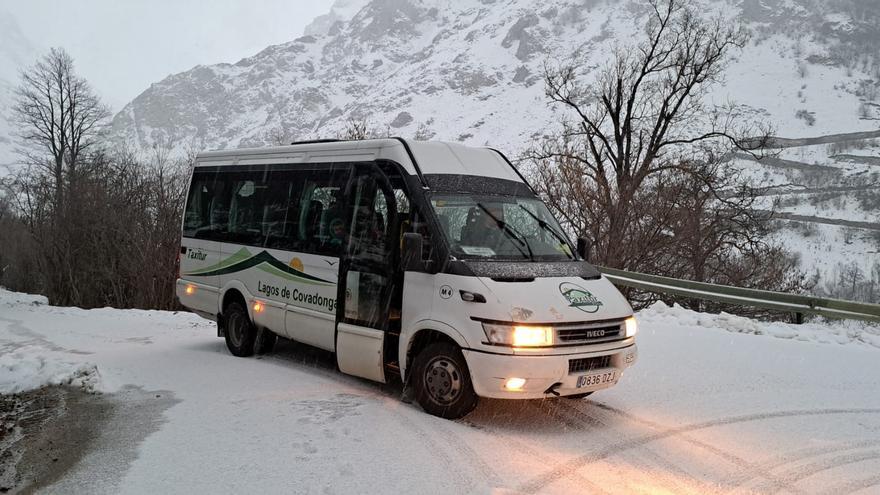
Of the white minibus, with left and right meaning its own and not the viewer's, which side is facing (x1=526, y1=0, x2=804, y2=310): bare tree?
left

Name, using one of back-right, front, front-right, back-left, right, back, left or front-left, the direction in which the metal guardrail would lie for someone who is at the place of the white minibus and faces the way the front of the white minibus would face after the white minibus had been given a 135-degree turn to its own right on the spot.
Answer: back-right

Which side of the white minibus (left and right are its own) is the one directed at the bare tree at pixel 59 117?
back

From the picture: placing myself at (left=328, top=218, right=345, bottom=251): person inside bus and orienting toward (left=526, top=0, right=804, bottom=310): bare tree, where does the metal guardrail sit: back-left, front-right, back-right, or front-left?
front-right

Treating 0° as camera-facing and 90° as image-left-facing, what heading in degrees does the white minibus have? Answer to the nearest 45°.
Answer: approximately 315°
